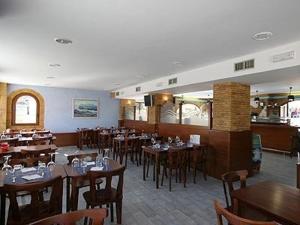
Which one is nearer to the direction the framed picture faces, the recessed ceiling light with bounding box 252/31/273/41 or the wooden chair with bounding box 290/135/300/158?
the recessed ceiling light

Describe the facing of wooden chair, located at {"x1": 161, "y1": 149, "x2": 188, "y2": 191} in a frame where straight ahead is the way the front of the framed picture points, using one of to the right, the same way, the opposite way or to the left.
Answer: the opposite way

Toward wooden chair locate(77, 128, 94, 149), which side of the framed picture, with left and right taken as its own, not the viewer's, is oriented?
front

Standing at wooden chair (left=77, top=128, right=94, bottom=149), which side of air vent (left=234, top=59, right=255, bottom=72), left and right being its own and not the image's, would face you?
right

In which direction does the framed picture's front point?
toward the camera

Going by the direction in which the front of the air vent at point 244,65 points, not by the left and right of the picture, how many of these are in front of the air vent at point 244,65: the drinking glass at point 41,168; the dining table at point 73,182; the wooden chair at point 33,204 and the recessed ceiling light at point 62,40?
4

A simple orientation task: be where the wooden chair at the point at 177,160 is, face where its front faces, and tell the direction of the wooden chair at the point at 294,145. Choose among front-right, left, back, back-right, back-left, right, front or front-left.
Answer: right
